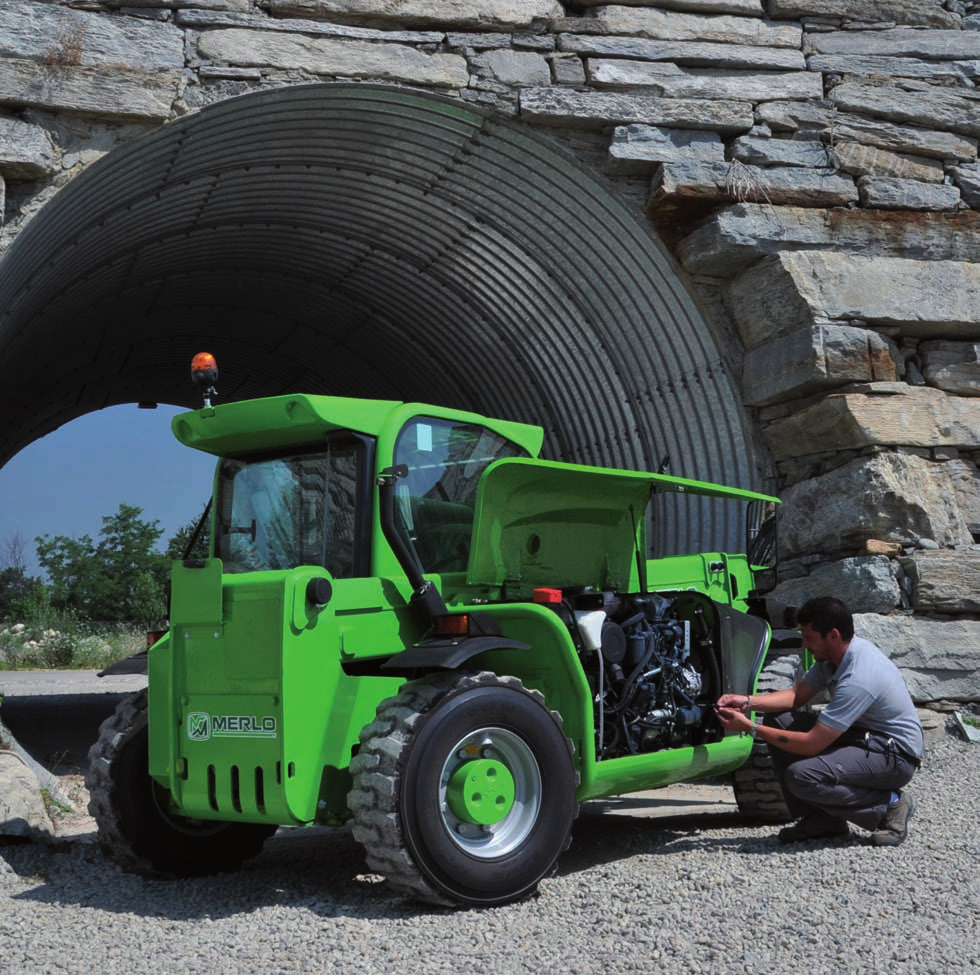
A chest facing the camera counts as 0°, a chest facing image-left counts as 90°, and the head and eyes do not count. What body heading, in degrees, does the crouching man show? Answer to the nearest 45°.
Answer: approximately 90°

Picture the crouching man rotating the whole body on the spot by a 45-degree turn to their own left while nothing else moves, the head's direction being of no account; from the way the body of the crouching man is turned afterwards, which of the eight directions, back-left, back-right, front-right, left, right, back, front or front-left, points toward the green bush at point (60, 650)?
right

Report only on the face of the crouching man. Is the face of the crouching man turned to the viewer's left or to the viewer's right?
to the viewer's left

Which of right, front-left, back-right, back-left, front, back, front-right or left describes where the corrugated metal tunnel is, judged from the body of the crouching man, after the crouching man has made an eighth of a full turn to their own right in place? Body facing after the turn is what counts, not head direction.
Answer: front

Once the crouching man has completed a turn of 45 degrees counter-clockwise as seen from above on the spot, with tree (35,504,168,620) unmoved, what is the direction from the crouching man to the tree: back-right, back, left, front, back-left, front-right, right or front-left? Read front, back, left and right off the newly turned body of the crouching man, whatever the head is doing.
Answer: right
